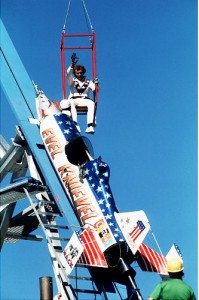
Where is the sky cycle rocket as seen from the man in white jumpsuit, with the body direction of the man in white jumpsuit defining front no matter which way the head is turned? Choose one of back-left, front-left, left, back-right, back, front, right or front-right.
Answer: front

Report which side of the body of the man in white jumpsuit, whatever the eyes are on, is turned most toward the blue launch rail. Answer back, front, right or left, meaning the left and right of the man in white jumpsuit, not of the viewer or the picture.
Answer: right

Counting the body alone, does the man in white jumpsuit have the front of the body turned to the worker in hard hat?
yes

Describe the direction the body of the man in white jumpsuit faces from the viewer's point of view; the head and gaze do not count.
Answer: toward the camera

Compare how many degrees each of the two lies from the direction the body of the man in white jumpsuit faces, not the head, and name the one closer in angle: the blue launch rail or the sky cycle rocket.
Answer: the sky cycle rocket

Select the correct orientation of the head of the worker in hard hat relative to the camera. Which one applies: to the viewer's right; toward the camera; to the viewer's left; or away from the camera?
away from the camera
